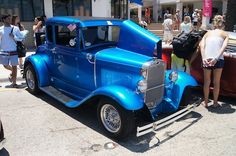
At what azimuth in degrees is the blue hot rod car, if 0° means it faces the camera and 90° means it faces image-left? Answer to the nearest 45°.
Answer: approximately 315°

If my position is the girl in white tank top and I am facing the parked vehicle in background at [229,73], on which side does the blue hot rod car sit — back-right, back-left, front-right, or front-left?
back-left

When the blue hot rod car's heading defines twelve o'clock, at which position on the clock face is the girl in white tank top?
The girl in white tank top is roughly at 10 o'clock from the blue hot rod car.

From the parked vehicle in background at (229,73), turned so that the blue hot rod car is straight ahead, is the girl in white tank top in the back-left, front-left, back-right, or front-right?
front-left

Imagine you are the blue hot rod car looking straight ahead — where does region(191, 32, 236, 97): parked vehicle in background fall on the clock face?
The parked vehicle in background is roughly at 10 o'clock from the blue hot rod car.
